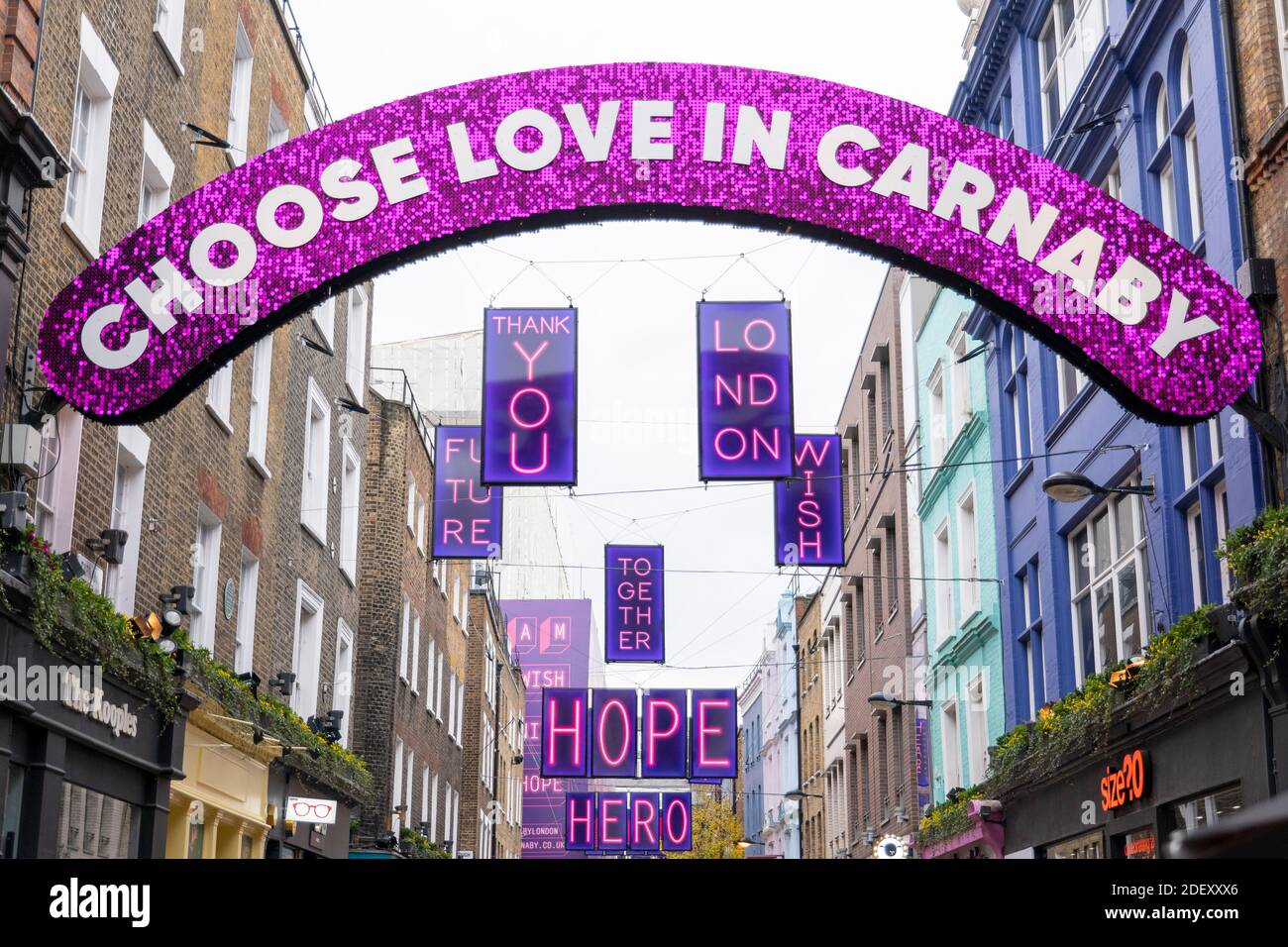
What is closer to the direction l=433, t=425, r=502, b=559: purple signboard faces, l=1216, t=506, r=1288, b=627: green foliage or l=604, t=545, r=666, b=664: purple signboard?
the green foliage

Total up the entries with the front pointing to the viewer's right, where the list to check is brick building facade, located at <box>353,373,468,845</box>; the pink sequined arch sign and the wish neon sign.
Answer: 1

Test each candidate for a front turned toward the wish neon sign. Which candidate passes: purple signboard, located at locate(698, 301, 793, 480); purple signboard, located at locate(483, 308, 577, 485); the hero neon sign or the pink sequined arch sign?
the hero neon sign

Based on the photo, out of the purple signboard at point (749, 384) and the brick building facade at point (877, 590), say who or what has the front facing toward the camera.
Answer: the purple signboard

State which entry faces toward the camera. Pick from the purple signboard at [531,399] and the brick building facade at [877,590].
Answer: the purple signboard

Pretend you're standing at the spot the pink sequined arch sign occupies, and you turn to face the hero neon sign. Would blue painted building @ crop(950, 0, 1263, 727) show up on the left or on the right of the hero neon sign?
right

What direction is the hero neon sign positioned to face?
toward the camera

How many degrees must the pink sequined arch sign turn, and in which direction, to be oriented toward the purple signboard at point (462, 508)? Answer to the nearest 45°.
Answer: approximately 180°

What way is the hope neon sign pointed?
toward the camera

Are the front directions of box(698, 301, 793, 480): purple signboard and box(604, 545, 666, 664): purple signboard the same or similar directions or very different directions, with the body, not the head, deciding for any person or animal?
same or similar directions

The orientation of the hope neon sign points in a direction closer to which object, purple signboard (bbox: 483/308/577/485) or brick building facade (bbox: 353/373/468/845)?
the purple signboard

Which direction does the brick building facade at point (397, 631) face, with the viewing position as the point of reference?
facing to the right of the viewer

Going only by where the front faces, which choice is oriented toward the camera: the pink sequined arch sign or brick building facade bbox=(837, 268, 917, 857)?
the pink sequined arch sign

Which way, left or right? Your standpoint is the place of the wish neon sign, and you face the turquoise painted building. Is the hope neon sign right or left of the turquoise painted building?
left

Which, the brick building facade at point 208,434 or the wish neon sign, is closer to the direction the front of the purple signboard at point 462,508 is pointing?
the brick building facade

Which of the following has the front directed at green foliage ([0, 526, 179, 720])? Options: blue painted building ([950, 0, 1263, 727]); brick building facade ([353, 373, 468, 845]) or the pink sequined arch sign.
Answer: the blue painted building

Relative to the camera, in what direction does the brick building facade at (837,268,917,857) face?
facing to the left of the viewer

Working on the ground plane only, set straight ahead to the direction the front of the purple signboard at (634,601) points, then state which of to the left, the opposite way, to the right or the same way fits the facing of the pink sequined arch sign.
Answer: the same way
